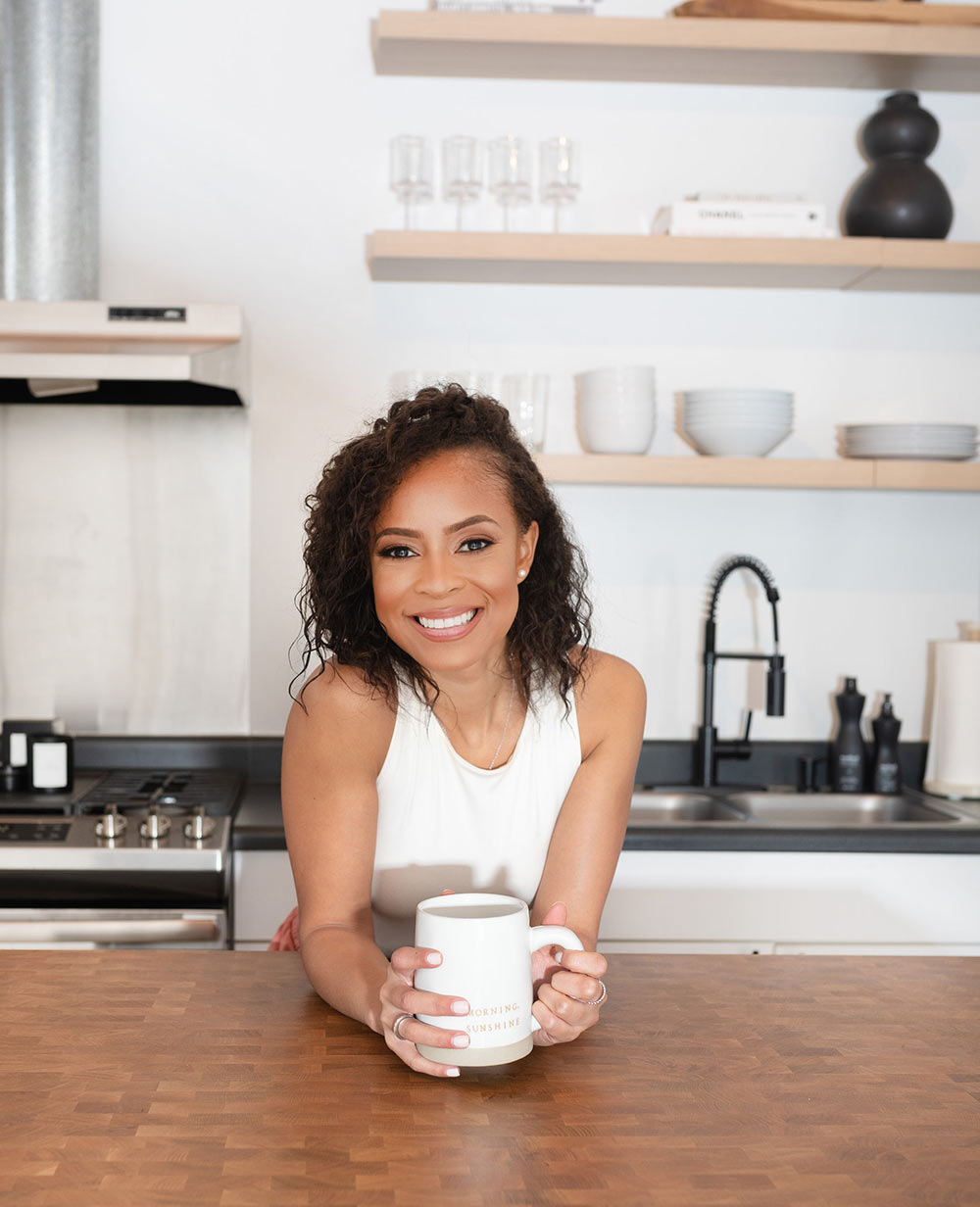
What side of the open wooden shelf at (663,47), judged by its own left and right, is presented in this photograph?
front

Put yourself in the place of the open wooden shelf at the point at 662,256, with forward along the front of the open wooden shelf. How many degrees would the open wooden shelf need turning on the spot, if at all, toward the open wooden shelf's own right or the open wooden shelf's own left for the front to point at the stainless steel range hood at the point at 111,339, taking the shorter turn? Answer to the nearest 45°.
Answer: approximately 45° to the open wooden shelf's own right

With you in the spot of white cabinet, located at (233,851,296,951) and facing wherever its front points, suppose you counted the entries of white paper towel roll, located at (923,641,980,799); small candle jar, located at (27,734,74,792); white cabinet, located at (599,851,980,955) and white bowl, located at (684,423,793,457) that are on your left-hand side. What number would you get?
3

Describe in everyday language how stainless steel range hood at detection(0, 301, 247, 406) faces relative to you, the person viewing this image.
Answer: facing the viewer

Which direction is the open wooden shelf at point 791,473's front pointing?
toward the camera

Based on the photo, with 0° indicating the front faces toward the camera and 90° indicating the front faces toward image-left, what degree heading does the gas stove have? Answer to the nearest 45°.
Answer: approximately 0°

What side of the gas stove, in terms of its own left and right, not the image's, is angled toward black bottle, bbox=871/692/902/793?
left
